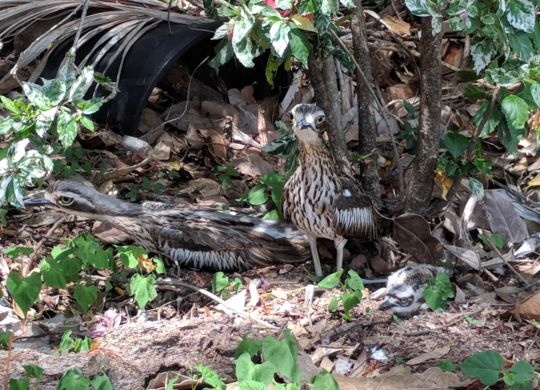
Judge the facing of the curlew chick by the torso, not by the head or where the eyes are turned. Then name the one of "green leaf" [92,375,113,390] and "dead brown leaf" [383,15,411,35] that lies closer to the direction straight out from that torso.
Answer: the green leaf

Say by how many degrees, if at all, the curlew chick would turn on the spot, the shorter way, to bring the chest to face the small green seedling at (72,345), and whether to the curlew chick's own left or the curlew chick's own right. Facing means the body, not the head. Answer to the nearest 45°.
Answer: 0° — it already faces it

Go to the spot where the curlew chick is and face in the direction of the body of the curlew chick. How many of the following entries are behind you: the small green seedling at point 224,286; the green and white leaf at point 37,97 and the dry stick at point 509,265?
1

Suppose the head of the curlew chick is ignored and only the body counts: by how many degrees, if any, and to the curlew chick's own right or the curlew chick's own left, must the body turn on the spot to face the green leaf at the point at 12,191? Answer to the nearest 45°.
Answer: approximately 45° to the curlew chick's own right

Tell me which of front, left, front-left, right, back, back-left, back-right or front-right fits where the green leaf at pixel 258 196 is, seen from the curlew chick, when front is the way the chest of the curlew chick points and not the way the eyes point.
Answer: right

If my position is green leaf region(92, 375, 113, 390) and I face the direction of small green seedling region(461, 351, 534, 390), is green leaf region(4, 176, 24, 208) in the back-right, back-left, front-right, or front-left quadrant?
back-left

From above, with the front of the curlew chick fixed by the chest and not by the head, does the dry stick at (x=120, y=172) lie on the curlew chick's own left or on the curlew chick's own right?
on the curlew chick's own right

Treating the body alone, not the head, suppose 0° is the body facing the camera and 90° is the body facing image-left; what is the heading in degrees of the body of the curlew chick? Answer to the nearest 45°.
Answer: approximately 45°

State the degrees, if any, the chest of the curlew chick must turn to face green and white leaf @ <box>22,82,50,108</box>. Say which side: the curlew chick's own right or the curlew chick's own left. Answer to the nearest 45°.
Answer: approximately 45° to the curlew chick's own right

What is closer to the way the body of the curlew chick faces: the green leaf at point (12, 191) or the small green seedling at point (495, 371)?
the green leaf

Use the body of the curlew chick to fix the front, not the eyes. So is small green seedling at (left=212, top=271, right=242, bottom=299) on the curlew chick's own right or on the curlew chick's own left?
on the curlew chick's own right

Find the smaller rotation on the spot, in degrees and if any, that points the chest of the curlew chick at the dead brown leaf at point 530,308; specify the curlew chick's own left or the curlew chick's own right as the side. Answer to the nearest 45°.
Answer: approximately 135° to the curlew chick's own left

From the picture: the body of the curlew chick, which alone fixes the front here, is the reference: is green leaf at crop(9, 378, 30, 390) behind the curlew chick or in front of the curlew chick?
in front

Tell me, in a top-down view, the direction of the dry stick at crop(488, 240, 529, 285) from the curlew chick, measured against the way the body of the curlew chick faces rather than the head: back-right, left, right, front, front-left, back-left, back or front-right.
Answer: back
